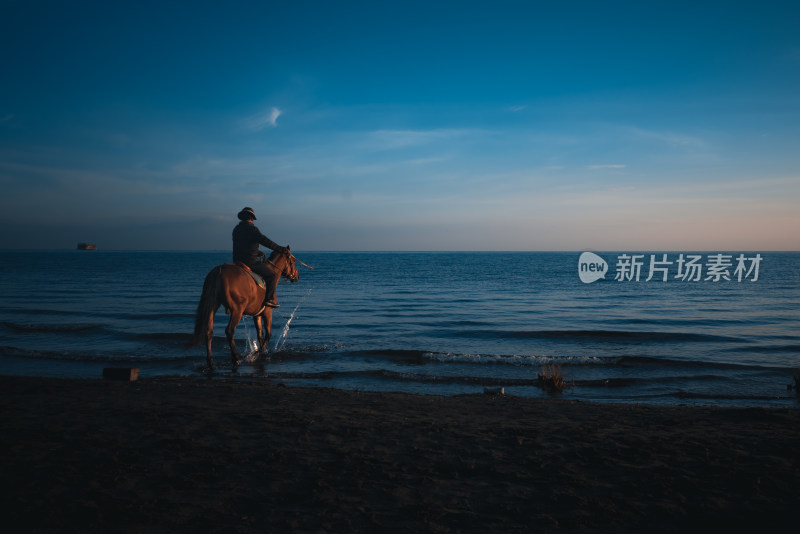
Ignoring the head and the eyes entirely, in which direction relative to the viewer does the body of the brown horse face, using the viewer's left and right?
facing away from the viewer and to the right of the viewer
